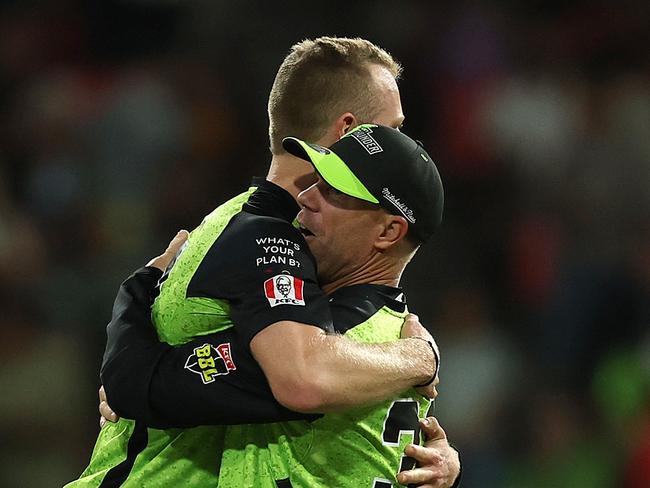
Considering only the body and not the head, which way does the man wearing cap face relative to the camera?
to the viewer's left

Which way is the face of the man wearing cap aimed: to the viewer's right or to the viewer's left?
to the viewer's left
